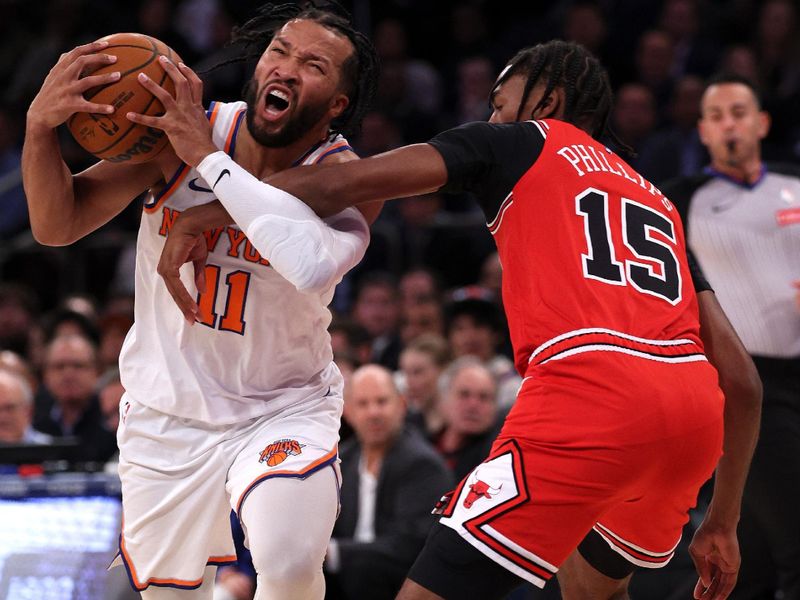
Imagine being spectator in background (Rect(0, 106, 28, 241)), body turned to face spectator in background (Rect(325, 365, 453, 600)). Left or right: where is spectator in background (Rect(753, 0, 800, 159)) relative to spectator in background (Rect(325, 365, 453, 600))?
left

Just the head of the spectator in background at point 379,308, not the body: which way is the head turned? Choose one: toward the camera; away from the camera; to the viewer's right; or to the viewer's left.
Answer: toward the camera

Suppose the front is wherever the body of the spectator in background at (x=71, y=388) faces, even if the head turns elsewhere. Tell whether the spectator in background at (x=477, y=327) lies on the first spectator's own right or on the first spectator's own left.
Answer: on the first spectator's own left

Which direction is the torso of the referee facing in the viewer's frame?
toward the camera

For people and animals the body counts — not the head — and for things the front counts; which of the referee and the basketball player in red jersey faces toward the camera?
the referee

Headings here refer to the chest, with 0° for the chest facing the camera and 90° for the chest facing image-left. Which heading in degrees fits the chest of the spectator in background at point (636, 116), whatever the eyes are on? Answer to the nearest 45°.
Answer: approximately 0°

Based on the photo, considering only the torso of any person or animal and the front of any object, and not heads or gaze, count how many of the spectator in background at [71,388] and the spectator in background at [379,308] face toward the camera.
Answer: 2

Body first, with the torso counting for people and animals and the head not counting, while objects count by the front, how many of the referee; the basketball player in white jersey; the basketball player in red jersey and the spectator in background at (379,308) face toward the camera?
3

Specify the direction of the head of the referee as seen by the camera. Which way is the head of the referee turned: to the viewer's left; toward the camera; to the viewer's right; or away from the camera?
toward the camera

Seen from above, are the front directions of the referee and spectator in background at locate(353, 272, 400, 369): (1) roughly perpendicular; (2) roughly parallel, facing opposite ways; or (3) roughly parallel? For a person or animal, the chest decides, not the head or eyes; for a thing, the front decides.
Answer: roughly parallel

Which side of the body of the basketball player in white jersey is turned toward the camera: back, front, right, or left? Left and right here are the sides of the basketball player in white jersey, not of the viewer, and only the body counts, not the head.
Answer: front

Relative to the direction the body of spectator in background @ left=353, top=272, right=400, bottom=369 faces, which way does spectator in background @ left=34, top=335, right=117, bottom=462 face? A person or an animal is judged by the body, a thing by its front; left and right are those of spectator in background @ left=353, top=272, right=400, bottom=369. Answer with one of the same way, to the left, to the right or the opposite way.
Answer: the same way

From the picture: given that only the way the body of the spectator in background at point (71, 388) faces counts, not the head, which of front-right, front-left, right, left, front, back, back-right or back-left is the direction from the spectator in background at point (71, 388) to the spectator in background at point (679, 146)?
left

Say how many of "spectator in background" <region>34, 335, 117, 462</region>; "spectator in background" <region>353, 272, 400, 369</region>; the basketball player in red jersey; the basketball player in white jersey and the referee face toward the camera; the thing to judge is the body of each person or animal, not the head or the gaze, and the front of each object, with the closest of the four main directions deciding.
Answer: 4

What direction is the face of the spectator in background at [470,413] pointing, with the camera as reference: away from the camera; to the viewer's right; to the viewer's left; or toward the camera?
toward the camera

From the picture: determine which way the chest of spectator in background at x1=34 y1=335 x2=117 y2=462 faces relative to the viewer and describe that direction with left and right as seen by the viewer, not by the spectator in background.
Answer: facing the viewer

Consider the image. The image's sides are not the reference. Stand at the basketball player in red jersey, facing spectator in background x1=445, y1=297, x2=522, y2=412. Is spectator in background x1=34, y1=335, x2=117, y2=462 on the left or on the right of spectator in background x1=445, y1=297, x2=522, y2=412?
left

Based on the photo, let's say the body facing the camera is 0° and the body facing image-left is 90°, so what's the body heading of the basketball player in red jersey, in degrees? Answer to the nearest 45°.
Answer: approximately 135°
